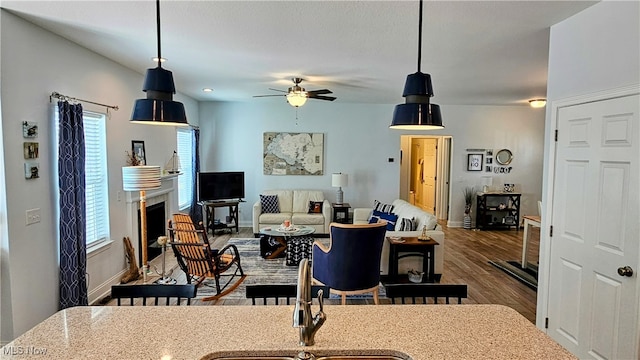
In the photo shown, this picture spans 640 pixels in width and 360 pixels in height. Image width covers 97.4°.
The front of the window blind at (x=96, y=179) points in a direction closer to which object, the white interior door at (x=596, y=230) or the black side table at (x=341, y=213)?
the white interior door

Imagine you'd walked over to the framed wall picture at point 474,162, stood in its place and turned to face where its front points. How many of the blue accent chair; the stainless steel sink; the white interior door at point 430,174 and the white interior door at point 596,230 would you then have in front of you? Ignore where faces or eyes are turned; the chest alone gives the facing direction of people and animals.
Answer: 3

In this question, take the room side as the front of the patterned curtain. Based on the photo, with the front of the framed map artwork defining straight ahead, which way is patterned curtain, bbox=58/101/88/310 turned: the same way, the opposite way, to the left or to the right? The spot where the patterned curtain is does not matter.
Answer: to the left

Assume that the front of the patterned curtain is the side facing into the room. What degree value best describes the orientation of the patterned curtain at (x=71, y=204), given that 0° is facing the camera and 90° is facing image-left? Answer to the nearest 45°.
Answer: approximately 315°

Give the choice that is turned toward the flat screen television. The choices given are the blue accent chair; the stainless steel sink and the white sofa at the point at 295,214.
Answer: the blue accent chair

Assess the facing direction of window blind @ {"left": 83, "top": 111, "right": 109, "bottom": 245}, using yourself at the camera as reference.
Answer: facing the viewer and to the right of the viewer

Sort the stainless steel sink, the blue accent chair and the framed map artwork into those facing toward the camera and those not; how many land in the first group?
2

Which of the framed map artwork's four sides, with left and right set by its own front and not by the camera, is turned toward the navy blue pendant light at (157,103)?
front

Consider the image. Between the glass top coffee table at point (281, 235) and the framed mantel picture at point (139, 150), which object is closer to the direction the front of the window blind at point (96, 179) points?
the glass top coffee table

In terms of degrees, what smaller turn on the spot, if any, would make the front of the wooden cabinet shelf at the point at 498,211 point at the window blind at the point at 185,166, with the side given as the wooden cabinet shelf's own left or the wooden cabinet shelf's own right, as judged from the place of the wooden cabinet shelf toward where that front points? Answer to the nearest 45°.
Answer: approximately 45° to the wooden cabinet shelf's own right

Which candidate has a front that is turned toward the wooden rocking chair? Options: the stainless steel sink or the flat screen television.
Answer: the flat screen television

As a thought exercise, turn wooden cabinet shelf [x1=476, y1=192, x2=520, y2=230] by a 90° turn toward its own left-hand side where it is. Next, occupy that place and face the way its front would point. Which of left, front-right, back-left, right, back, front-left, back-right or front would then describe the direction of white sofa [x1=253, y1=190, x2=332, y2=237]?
back-right

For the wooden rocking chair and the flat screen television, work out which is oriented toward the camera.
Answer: the flat screen television

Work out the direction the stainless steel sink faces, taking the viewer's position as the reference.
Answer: facing the viewer

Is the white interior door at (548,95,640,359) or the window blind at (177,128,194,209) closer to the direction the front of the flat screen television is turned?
the white interior door

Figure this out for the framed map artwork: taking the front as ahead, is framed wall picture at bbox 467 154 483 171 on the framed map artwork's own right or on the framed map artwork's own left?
on the framed map artwork's own left

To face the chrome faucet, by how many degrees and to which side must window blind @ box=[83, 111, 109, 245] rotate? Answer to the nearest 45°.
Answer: approximately 45° to its right

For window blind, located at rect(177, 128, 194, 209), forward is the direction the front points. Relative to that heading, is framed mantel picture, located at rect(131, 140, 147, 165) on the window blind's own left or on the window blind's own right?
on the window blind's own right

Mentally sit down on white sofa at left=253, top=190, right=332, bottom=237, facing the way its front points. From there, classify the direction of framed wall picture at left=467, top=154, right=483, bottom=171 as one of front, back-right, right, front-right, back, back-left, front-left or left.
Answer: left

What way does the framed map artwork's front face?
toward the camera

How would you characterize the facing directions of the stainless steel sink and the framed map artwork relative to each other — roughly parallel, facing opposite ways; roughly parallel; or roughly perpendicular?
roughly parallel
